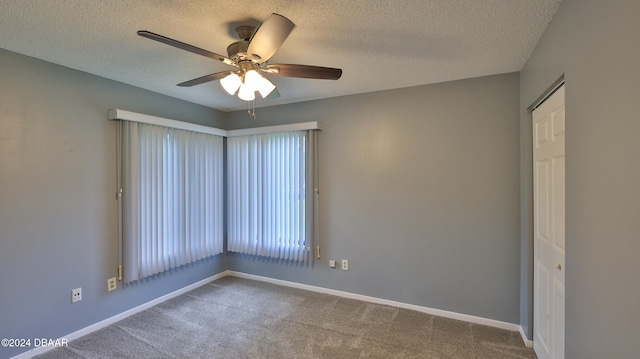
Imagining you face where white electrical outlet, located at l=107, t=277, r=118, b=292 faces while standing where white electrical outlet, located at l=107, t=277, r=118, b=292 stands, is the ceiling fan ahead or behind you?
ahead

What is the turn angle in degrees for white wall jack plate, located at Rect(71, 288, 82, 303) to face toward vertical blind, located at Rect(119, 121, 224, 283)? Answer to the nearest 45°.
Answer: approximately 45° to its left

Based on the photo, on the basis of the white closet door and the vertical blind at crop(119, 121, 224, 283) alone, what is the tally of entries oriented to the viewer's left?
1

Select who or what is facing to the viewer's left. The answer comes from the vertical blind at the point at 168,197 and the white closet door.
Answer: the white closet door

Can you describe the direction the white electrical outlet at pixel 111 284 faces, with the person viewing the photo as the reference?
facing the viewer and to the right of the viewer

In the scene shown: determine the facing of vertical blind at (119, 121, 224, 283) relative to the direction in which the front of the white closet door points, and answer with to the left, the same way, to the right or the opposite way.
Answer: the opposite way

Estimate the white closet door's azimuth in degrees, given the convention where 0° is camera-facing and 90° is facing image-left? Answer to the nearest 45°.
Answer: approximately 90°

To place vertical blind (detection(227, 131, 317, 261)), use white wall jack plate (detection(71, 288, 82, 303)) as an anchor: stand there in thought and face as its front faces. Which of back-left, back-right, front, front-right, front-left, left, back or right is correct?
front-left

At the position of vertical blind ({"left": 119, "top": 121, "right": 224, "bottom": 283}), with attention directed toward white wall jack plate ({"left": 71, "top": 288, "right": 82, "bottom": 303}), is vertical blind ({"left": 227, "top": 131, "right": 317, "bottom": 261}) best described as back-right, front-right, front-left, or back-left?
back-left

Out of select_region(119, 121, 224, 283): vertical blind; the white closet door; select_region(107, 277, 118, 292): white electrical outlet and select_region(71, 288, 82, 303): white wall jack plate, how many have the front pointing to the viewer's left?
1

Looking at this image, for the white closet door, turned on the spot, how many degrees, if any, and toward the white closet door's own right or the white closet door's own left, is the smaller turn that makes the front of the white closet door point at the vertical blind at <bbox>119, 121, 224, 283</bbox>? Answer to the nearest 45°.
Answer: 0° — it already faces it

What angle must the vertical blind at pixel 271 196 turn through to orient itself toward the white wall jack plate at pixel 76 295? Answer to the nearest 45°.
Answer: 0° — it already faces it

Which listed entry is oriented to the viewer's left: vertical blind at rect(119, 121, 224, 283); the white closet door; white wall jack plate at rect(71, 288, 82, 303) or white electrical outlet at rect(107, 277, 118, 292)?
the white closet door

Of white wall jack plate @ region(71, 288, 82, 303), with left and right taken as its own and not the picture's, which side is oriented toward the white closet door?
front
